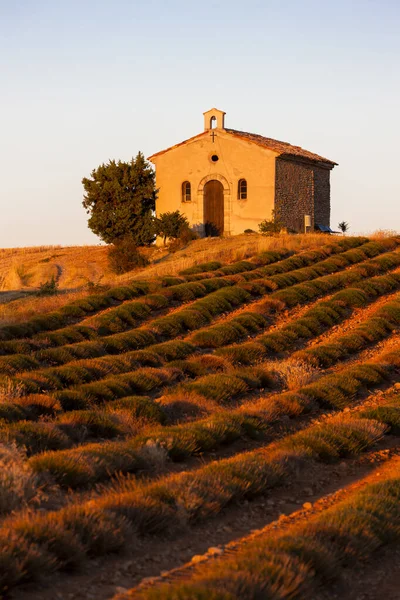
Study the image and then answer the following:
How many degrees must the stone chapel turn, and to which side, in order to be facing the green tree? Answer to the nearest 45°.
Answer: approximately 45° to its right

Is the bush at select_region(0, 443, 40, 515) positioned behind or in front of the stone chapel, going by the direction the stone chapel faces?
in front

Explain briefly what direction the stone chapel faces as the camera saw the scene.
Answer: facing the viewer and to the left of the viewer

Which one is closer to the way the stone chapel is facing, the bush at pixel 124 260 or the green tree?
the bush

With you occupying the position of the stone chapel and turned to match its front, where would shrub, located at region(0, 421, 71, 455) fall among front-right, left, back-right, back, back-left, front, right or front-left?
front-left

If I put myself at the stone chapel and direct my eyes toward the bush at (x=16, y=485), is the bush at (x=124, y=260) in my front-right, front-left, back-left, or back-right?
front-right

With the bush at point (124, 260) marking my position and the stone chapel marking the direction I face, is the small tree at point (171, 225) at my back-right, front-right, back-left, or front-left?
front-left

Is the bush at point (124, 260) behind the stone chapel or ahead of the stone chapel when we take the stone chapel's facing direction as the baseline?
ahead
